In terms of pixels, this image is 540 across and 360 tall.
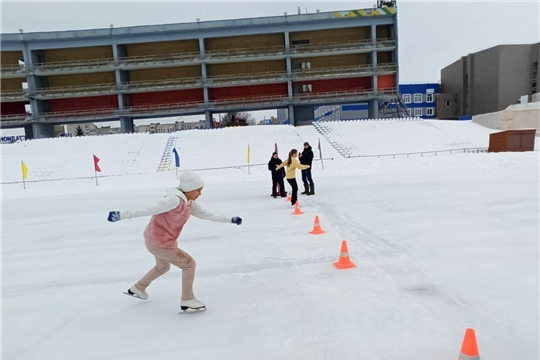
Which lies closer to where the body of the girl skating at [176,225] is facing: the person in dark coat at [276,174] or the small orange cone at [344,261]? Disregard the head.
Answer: the small orange cone

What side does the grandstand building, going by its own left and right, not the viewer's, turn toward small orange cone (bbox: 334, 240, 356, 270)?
front

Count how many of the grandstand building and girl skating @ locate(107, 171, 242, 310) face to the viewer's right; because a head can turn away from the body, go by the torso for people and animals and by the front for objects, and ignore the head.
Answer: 1

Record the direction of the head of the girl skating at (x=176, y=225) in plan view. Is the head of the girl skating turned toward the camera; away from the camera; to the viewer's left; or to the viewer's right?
to the viewer's right

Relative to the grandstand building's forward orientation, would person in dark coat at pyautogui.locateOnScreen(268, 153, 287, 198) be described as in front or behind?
in front

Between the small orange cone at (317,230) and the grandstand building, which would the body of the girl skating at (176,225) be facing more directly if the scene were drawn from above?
the small orange cone

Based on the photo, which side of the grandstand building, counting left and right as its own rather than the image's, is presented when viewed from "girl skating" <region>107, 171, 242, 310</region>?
front

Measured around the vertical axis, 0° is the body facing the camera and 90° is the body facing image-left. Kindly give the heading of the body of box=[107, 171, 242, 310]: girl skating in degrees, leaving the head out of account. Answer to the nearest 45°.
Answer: approximately 270°

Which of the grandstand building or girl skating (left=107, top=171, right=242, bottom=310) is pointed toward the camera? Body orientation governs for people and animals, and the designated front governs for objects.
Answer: the grandstand building

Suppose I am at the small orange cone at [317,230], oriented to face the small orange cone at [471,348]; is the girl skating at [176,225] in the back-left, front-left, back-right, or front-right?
front-right

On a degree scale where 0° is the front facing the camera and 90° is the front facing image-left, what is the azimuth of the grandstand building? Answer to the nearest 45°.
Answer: approximately 0°

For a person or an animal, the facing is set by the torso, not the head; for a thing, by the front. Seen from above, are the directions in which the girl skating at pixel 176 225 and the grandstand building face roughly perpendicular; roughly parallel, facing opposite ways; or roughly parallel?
roughly perpendicular
